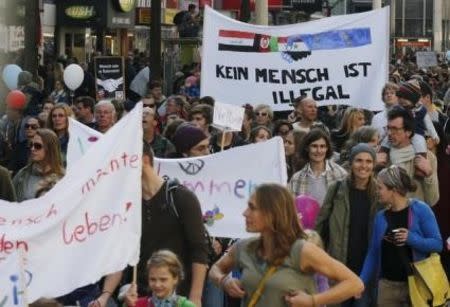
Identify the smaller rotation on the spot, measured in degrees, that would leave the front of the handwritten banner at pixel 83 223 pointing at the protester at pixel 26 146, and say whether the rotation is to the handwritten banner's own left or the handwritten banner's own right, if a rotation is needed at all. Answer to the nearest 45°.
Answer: approximately 180°

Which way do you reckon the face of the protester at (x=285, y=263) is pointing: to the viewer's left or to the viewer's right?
to the viewer's left

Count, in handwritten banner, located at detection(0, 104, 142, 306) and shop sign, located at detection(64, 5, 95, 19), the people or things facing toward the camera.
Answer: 2

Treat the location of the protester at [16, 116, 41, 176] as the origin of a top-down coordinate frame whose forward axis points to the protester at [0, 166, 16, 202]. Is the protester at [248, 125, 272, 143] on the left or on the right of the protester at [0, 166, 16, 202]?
left

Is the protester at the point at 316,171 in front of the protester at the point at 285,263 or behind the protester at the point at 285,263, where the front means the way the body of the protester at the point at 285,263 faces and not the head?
behind

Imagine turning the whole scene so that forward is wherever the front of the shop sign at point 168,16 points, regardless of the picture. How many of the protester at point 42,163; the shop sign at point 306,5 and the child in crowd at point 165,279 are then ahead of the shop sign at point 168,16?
2

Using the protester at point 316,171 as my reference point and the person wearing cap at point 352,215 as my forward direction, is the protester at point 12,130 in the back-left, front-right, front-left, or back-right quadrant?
back-right

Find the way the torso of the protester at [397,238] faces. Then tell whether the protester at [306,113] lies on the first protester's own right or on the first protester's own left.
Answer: on the first protester's own right

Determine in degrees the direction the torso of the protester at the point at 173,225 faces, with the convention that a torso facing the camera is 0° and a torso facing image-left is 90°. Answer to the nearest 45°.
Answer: approximately 45°

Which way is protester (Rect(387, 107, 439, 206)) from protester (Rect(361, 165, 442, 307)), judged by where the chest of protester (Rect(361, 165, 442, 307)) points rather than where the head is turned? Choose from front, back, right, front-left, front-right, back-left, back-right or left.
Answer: back-right
